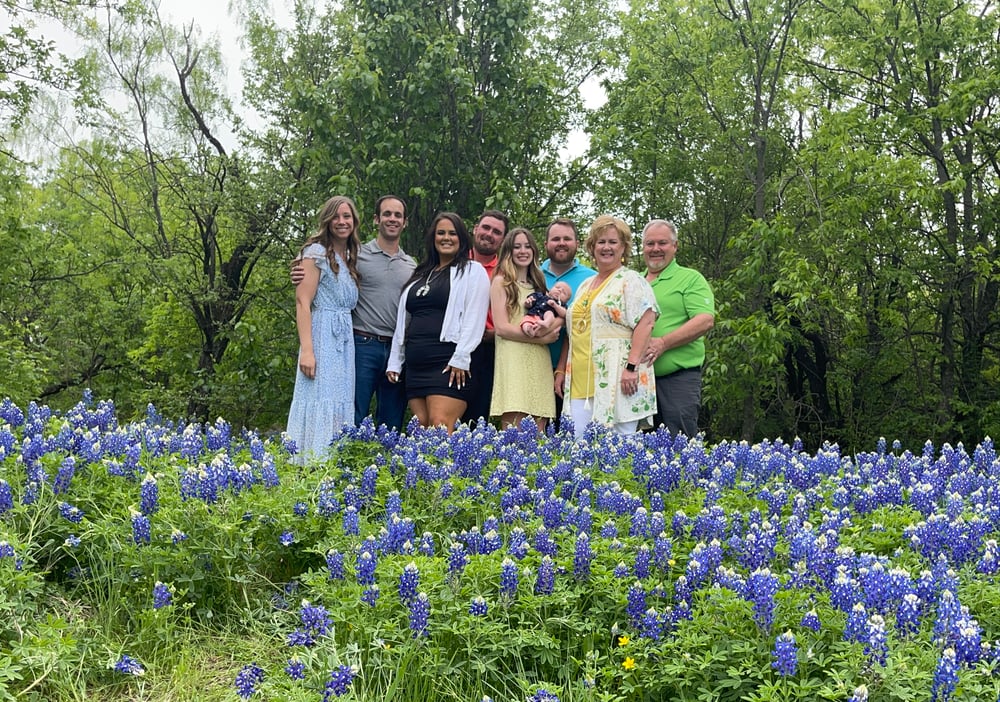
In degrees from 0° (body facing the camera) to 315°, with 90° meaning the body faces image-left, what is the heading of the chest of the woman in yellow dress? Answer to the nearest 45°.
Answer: approximately 315°

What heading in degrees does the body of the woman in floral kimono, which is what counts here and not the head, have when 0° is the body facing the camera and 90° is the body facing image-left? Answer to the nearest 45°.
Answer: approximately 45°

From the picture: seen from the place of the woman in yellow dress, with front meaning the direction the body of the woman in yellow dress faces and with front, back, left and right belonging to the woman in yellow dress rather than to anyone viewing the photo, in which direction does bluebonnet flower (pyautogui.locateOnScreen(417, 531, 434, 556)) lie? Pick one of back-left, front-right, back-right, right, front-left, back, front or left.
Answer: front-right

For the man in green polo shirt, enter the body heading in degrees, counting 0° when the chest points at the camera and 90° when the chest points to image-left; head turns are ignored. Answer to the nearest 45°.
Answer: approximately 45°

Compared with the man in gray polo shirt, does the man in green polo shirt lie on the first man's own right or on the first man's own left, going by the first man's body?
on the first man's own left

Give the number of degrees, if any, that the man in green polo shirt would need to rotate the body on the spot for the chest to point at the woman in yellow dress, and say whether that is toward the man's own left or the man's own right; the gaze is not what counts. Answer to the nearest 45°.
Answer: approximately 45° to the man's own right

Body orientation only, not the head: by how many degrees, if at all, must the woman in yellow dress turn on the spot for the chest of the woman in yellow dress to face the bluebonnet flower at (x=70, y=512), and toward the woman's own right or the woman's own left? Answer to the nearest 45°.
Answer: approximately 90° to the woman's own right

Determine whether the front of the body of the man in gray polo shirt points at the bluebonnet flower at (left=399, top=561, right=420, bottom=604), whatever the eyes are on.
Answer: yes

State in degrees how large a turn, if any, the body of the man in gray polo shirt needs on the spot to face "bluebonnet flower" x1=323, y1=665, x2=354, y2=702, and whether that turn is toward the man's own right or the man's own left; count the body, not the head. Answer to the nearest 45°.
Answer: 0° — they already face it

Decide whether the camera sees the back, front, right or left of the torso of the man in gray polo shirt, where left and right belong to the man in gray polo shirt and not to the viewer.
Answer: front

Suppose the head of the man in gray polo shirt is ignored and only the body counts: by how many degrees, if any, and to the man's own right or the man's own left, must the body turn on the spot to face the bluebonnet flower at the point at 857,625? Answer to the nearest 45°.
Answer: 0° — they already face it

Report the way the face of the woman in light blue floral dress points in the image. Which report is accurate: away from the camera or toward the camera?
toward the camera

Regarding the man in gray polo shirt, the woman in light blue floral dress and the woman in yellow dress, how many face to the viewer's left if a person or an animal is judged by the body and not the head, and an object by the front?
0

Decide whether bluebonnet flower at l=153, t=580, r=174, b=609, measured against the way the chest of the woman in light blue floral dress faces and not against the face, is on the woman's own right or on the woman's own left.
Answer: on the woman's own right

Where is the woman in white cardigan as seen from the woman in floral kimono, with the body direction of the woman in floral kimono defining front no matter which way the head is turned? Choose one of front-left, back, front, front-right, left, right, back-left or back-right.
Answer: front-right

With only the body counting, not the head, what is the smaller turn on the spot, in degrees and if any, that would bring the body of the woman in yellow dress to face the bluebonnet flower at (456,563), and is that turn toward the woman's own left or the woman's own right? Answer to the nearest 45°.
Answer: approximately 45° to the woman's own right
